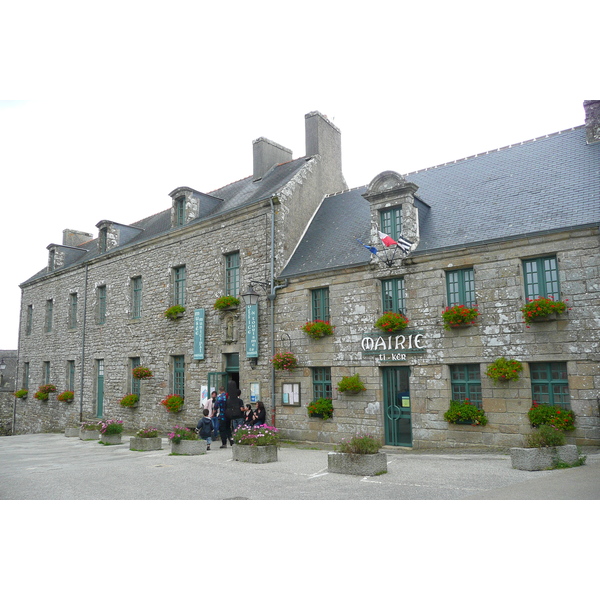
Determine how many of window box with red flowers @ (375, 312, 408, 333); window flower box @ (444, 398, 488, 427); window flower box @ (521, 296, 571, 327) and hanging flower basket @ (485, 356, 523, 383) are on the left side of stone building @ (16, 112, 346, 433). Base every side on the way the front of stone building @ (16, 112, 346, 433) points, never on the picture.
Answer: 4

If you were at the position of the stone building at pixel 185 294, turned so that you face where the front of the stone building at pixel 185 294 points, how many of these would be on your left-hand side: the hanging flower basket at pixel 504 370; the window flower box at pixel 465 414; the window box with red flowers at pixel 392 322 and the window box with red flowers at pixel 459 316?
4
